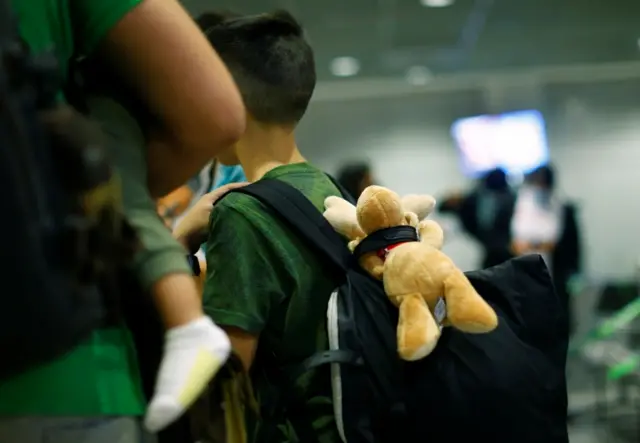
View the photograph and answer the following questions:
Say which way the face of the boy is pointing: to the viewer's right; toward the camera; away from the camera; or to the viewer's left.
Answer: away from the camera

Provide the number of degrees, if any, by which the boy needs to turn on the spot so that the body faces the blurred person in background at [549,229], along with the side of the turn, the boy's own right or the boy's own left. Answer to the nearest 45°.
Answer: approximately 90° to the boy's own right

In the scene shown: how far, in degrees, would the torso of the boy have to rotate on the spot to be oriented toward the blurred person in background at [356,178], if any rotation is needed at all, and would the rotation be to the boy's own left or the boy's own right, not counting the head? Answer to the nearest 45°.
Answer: approximately 45° to the boy's own right

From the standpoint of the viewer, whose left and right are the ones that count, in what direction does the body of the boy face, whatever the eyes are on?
facing away from the viewer and to the left of the viewer

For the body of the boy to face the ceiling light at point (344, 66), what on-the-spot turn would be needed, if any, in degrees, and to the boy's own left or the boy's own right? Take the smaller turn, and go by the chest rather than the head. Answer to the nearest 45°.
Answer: approximately 45° to the boy's own right

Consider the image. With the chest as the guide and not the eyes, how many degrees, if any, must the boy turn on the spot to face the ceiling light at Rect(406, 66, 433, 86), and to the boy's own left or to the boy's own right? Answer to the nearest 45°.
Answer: approximately 45° to the boy's own right

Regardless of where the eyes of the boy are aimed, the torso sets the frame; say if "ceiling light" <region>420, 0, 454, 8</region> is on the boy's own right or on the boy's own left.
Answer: on the boy's own right
